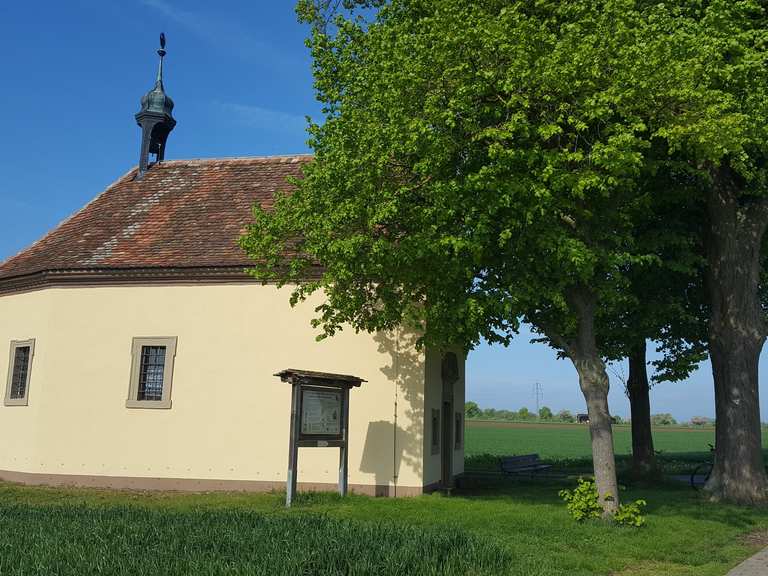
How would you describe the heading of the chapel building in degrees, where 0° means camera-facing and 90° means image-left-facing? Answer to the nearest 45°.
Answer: approximately 270°

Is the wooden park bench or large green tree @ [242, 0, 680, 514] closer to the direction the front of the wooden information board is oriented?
the large green tree

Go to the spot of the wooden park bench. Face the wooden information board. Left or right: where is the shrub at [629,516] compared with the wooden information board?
left

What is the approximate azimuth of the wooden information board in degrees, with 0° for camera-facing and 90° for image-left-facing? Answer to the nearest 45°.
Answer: approximately 315°

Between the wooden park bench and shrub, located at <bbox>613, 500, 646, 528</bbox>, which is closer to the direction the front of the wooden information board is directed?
the shrub

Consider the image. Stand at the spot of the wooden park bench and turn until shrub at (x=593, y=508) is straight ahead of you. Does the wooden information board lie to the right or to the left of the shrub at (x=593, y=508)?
right

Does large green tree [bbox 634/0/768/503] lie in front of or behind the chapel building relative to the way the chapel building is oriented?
in front

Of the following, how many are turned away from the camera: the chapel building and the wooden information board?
0
